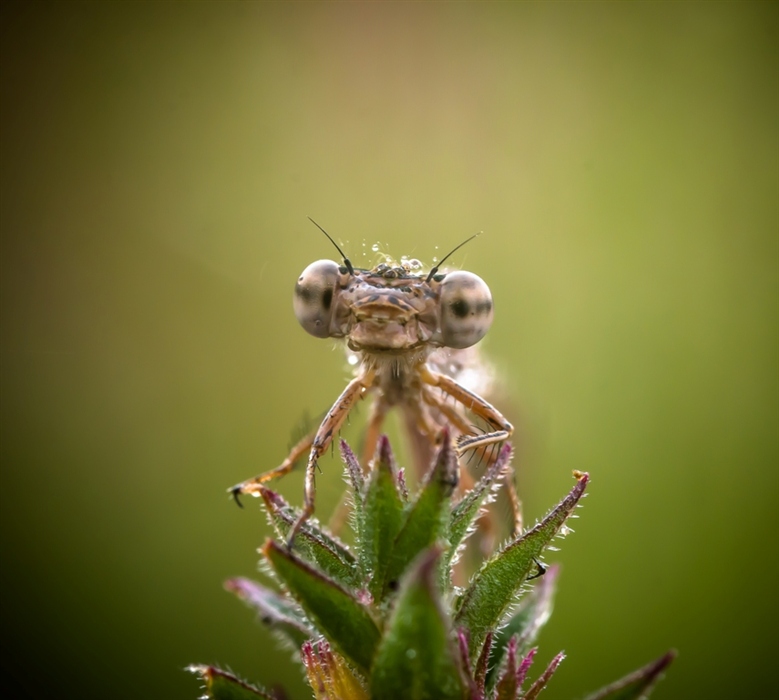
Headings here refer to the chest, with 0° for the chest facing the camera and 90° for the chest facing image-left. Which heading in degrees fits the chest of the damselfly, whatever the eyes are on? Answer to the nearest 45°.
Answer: approximately 0°
